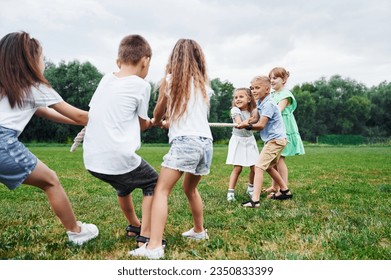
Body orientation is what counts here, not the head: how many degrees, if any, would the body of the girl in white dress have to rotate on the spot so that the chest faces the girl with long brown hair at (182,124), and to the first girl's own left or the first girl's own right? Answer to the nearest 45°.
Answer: approximately 45° to the first girl's own left

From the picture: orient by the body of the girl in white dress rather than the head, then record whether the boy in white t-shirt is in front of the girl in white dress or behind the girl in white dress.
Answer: in front

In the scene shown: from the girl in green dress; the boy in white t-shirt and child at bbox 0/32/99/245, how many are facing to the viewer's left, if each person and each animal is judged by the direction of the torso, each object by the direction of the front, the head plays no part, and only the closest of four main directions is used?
1

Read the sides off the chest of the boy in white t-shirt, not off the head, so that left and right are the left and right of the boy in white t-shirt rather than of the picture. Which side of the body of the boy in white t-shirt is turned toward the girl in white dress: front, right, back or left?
front

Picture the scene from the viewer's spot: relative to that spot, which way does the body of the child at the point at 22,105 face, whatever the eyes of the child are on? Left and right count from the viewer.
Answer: facing away from the viewer and to the right of the viewer

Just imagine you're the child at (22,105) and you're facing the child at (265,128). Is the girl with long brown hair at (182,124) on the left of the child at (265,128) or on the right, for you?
right

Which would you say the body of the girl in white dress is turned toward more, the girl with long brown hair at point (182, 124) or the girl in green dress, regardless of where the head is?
the girl with long brown hair

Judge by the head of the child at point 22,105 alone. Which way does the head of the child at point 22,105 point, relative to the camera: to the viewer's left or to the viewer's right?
to the viewer's right

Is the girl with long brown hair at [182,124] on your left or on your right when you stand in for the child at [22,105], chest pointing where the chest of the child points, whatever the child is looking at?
on your right

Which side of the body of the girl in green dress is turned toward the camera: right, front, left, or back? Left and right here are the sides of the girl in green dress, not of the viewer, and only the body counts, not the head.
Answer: left
